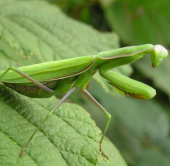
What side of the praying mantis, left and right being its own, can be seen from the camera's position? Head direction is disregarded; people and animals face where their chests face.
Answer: right

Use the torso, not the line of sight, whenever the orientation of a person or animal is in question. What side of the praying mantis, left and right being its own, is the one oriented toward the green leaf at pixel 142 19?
left
